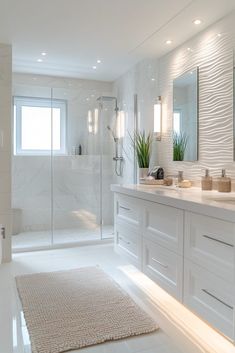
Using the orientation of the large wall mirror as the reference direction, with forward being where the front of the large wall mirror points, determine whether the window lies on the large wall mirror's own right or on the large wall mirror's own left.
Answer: on the large wall mirror's own right

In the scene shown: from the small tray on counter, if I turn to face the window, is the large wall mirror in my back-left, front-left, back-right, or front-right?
back-right

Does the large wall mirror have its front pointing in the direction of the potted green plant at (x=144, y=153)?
no

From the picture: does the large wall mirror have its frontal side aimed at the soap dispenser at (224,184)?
no

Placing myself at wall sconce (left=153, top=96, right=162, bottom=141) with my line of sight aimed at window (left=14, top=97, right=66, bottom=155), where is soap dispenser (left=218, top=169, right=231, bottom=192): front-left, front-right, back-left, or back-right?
back-left
